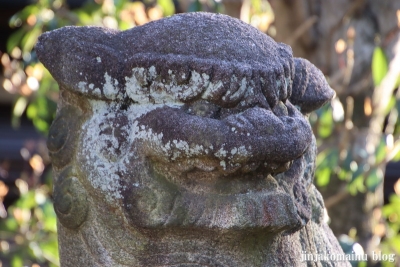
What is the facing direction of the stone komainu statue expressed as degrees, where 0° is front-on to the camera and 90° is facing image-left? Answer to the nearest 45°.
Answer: approximately 315°

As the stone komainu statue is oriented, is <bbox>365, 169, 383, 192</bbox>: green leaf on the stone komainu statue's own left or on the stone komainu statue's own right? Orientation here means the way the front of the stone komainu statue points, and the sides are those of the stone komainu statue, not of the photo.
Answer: on the stone komainu statue's own left

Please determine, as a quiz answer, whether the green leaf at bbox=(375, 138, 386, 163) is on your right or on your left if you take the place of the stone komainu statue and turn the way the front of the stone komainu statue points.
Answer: on your left

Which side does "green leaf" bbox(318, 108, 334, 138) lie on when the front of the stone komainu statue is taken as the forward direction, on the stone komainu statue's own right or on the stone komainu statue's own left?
on the stone komainu statue's own left

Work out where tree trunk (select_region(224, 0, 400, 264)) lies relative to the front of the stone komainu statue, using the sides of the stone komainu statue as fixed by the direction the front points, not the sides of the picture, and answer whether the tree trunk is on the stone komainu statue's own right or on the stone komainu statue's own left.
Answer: on the stone komainu statue's own left
